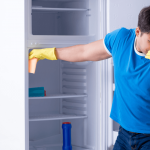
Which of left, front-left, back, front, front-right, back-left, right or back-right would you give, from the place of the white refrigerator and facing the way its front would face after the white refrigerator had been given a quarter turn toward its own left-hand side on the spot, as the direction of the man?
right

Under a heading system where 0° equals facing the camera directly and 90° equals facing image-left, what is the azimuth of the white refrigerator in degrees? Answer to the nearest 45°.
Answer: approximately 315°
